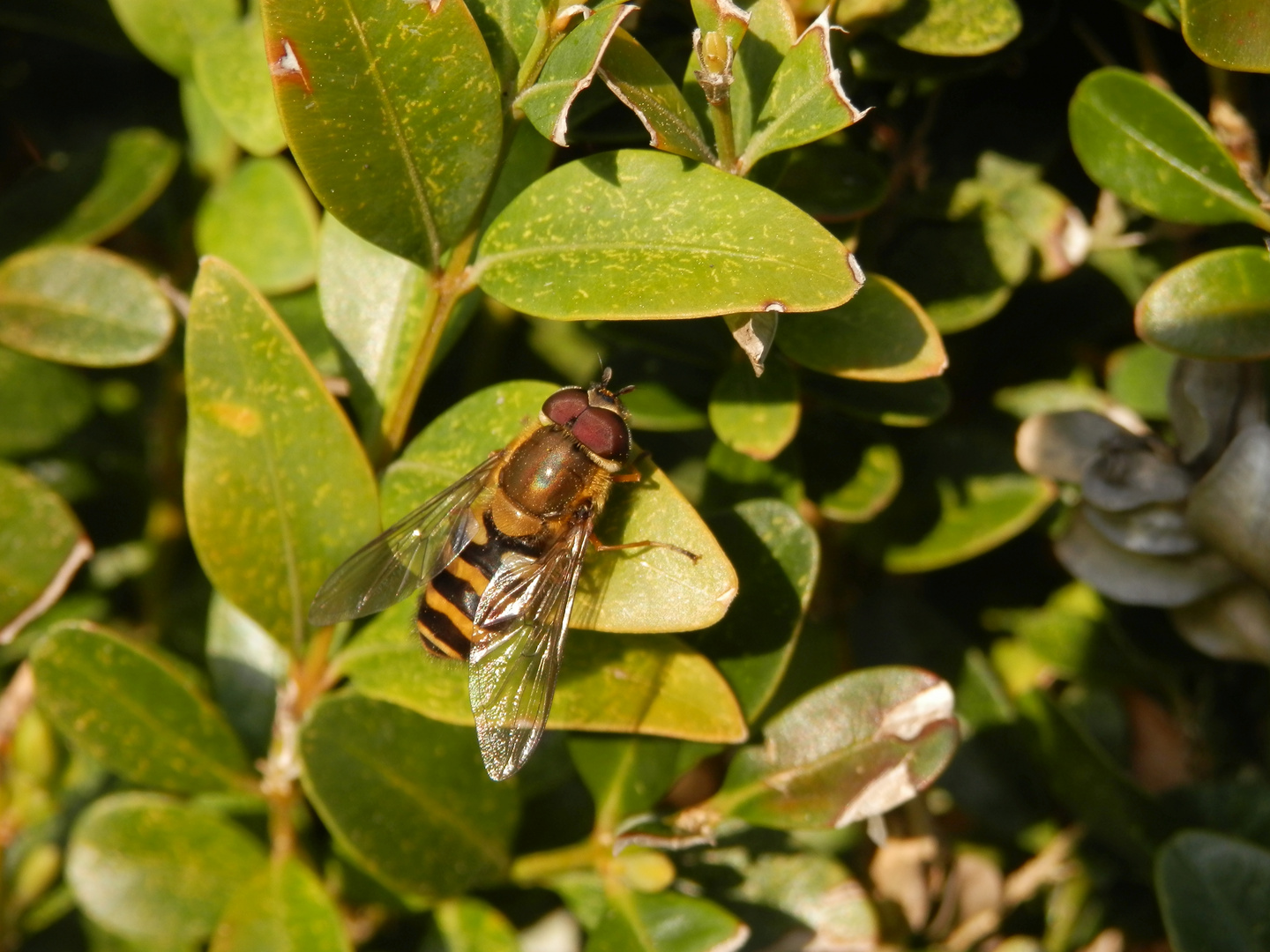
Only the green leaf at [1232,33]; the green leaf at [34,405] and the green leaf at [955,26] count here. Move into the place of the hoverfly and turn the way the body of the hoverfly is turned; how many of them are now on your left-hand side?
1

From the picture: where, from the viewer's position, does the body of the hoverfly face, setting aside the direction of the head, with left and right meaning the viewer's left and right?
facing away from the viewer and to the right of the viewer

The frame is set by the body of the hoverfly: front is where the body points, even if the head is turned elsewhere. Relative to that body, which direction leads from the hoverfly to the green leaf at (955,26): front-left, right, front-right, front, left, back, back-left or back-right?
front-right

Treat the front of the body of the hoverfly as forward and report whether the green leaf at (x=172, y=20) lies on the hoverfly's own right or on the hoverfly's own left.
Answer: on the hoverfly's own left

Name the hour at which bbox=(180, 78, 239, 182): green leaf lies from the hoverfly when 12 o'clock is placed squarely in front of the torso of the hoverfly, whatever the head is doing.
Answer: The green leaf is roughly at 10 o'clock from the hoverfly.
